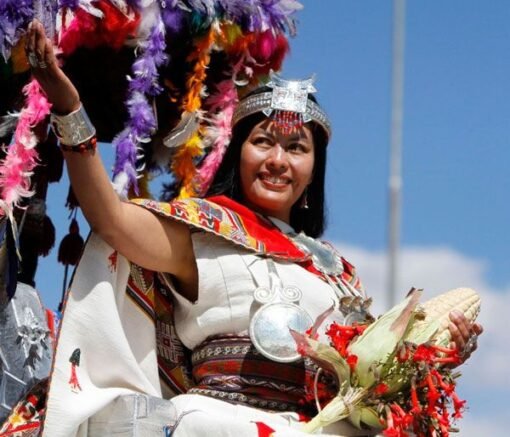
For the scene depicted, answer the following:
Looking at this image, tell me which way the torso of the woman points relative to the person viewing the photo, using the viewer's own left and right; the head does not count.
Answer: facing the viewer and to the right of the viewer
